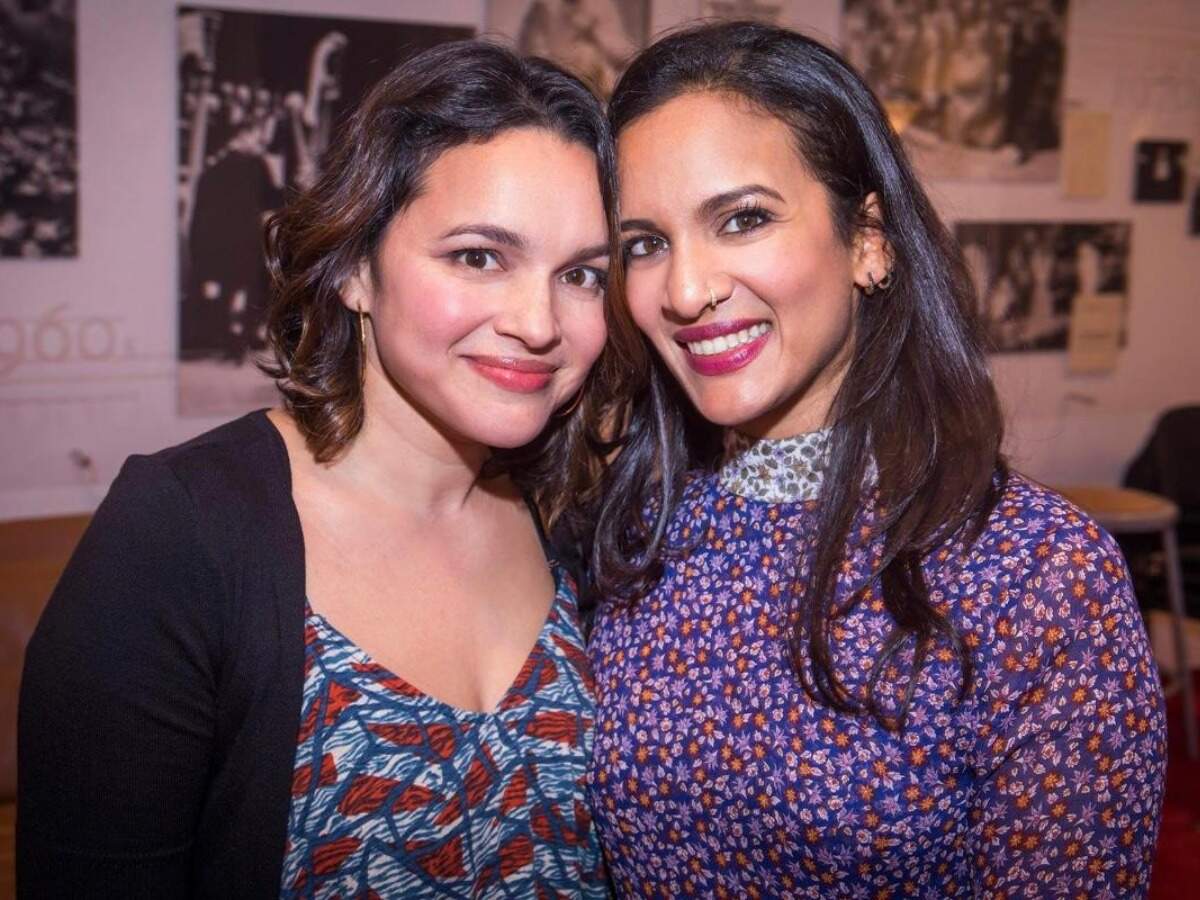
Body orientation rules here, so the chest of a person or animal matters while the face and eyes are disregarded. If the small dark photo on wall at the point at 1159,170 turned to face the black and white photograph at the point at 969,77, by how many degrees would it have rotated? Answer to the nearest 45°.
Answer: approximately 45° to its right

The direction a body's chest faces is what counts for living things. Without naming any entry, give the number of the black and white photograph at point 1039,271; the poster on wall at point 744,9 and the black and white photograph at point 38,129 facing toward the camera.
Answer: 3

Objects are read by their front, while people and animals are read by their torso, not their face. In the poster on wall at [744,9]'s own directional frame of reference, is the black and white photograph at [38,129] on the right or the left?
on its right

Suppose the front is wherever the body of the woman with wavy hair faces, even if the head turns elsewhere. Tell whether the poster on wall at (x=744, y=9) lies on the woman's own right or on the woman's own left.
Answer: on the woman's own left

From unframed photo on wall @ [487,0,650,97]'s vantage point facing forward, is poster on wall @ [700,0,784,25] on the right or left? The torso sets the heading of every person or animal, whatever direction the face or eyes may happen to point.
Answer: on its left

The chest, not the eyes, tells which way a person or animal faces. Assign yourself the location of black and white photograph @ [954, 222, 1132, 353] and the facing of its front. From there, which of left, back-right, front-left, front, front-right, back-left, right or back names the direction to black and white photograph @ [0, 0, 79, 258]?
front-right

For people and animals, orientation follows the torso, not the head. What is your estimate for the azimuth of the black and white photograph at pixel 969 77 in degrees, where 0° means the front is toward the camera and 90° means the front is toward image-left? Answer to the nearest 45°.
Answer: approximately 0°

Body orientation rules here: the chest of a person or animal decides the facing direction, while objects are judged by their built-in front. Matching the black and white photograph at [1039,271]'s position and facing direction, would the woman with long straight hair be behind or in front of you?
in front

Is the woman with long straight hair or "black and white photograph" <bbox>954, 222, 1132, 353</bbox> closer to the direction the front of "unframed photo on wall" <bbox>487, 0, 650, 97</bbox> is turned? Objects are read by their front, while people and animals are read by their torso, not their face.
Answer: the woman with long straight hair

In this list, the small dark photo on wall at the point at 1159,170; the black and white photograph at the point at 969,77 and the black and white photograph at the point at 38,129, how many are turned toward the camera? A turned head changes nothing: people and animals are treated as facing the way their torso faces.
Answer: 3
